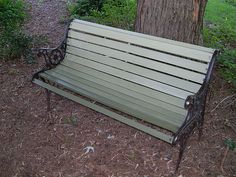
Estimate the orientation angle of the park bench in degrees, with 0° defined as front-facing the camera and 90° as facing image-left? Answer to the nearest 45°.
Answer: approximately 45°

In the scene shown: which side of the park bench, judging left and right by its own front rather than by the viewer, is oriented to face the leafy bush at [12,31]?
right

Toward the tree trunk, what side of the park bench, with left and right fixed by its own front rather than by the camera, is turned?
back

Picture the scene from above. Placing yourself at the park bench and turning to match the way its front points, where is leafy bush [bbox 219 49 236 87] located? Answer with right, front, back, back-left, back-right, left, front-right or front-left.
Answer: back

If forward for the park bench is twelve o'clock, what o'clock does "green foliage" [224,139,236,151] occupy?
The green foliage is roughly at 8 o'clock from the park bench.

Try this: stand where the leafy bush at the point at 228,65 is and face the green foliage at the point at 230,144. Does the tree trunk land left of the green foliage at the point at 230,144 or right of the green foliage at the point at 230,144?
right
